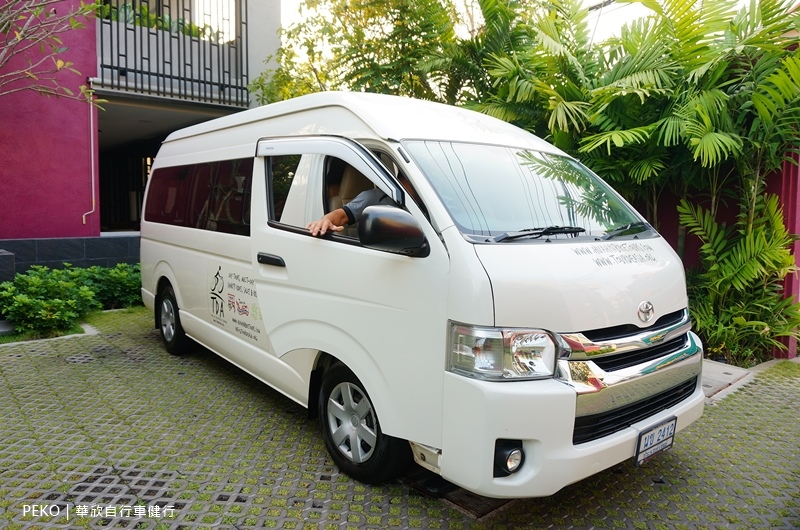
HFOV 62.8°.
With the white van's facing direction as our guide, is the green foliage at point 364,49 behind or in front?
behind

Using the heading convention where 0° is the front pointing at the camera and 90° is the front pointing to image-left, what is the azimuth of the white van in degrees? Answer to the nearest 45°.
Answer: approximately 315°

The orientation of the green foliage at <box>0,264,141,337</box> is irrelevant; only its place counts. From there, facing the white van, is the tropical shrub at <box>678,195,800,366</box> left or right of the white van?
left

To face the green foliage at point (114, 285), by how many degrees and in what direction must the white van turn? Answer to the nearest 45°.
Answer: approximately 180°

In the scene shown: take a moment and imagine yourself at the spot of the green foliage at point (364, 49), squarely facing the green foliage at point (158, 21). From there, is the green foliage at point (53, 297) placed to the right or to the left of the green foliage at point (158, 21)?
left

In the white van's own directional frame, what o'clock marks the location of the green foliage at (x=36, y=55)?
The green foliage is roughly at 6 o'clock from the white van.

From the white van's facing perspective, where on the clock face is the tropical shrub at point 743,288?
The tropical shrub is roughly at 9 o'clock from the white van.

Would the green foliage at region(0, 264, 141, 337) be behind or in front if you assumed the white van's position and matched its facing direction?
behind
